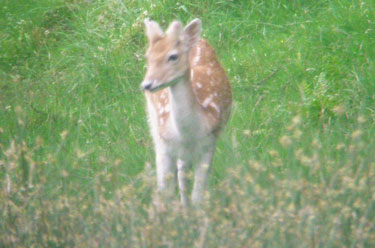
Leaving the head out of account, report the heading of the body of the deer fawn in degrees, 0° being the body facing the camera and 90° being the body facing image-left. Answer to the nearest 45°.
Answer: approximately 0°
